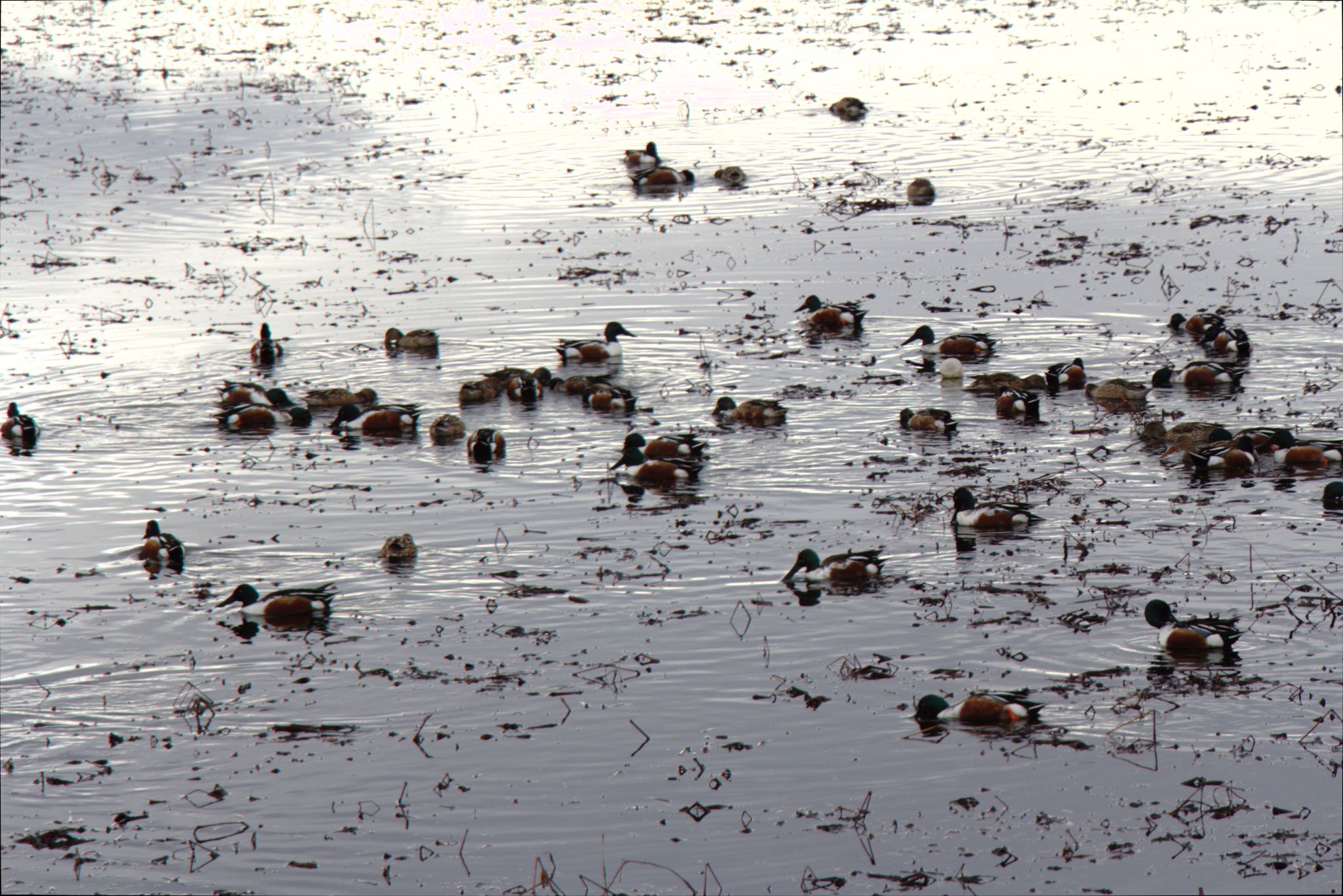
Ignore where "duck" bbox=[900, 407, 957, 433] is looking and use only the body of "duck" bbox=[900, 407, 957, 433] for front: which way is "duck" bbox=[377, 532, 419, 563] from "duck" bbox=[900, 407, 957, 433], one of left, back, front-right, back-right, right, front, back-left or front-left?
front-left

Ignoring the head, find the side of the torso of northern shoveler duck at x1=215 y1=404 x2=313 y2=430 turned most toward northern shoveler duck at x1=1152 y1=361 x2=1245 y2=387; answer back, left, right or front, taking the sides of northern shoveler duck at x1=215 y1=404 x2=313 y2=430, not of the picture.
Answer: front

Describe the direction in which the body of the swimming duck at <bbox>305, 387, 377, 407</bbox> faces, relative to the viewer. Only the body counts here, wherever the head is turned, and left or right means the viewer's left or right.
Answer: facing to the right of the viewer

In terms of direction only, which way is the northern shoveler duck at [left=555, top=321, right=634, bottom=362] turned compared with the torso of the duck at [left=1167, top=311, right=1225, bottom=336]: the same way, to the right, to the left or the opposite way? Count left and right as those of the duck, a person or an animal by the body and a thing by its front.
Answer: the opposite way

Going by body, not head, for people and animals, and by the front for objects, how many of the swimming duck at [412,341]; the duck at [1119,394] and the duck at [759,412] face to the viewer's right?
0

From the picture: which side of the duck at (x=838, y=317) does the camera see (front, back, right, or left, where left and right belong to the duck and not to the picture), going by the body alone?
left

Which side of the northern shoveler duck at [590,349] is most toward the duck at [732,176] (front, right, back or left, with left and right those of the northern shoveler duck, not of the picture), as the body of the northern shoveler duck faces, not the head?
left

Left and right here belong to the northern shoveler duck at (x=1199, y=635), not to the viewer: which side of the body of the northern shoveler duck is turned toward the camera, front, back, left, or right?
left

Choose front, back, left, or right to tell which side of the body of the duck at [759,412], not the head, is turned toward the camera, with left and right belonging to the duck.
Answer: left

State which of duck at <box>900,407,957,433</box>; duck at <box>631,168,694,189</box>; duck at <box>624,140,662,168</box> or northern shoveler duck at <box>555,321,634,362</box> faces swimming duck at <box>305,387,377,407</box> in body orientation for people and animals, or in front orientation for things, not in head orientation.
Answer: duck at <box>900,407,957,433</box>

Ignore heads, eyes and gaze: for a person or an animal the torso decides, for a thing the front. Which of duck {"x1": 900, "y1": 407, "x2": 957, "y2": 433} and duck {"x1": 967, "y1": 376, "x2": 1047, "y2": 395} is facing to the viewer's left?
duck {"x1": 900, "y1": 407, "x2": 957, "y2": 433}

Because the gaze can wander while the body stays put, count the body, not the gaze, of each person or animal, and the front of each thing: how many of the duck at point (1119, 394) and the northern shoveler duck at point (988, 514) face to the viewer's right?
0

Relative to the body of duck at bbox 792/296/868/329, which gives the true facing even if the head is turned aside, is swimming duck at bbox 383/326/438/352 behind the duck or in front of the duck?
in front

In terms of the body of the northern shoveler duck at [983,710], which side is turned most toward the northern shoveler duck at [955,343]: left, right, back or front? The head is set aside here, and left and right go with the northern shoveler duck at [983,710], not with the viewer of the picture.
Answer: right

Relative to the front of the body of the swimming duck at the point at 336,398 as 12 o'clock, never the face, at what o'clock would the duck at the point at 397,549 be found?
The duck is roughly at 3 o'clock from the swimming duck.
